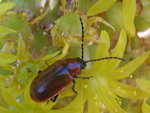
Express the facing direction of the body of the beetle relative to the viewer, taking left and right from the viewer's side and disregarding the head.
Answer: facing away from the viewer and to the right of the viewer

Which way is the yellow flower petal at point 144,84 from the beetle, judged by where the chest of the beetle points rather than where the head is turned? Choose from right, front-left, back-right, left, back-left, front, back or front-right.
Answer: front-right

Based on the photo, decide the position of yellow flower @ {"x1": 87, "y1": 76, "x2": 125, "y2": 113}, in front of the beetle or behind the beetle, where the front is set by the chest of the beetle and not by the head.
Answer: in front

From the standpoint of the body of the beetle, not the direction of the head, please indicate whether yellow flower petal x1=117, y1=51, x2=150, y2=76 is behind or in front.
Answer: in front

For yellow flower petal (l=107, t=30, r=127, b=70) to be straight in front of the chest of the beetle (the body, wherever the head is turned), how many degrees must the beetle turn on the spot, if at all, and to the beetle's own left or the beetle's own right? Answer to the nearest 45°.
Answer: approximately 45° to the beetle's own right

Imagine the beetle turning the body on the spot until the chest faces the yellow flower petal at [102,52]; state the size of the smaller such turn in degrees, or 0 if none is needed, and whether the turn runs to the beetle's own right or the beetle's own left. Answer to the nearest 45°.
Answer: approximately 45° to the beetle's own right
